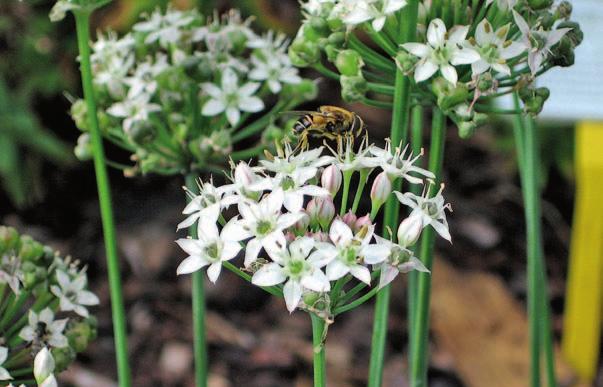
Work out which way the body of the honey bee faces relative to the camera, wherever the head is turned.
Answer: to the viewer's right

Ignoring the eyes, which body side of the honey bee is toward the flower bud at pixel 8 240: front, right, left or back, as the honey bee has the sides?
back
